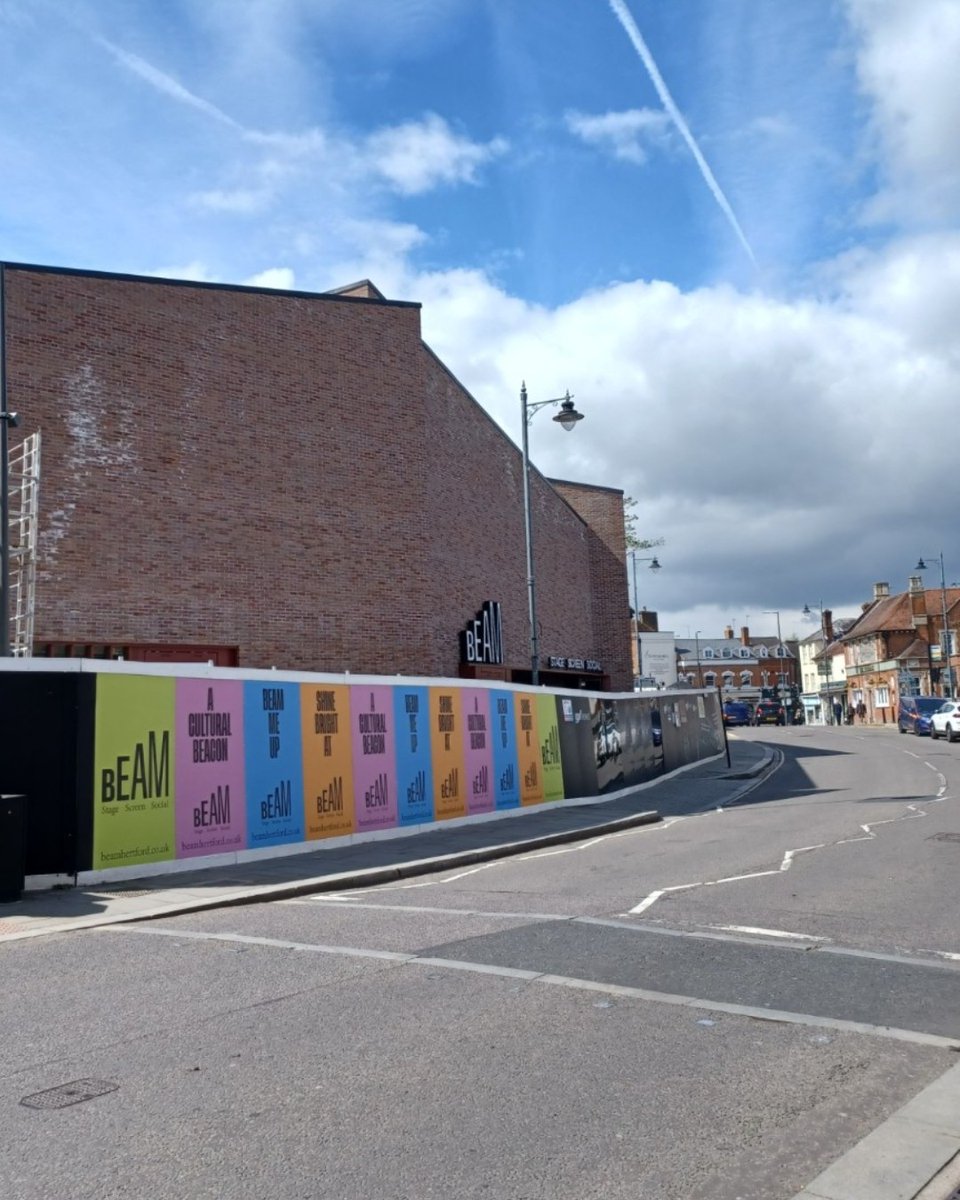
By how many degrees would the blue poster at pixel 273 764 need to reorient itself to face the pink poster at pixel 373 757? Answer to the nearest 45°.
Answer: approximately 90° to its left

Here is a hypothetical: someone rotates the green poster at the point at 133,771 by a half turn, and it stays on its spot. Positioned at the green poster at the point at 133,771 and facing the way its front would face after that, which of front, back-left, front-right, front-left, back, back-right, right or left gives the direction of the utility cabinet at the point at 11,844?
left

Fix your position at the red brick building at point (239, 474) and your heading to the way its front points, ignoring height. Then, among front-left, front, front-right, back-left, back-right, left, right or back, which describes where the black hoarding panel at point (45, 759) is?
front-right

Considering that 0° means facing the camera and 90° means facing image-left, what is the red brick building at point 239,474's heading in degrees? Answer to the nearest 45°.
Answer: approximately 315°

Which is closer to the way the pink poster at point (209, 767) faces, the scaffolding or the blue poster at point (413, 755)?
the blue poster

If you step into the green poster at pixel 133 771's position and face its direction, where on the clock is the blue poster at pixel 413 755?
The blue poster is roughly at 9 o'clock from the green poster.

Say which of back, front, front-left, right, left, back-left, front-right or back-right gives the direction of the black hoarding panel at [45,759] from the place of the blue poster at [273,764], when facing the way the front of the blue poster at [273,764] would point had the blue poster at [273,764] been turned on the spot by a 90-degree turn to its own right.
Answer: front

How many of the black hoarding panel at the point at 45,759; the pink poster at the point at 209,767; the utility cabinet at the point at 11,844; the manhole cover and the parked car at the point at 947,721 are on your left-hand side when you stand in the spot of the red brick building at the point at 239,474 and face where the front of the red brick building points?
1

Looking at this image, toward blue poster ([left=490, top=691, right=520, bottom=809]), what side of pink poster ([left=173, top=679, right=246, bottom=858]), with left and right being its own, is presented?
left

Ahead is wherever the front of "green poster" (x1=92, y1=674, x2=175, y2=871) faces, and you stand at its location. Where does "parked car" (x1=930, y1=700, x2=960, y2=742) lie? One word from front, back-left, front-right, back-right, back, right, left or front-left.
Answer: left

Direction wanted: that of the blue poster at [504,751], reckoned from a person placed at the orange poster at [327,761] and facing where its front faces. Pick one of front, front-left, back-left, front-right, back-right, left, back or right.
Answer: left

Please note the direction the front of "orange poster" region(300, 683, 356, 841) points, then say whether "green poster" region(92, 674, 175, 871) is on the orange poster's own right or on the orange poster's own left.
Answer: on the orange poster's own right

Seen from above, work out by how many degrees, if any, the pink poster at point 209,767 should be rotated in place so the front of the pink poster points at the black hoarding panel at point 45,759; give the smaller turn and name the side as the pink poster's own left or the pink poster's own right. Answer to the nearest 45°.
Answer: approximately 90° to the pink poster's own right

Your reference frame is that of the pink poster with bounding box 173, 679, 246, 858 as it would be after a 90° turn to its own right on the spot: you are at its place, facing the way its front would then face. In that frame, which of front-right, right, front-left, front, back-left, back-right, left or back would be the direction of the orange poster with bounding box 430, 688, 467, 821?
back

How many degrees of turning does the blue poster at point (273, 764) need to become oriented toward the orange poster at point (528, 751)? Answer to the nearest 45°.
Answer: approximately 90° to its left

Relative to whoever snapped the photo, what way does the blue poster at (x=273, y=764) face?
facing the viewer and to the right of the viewer

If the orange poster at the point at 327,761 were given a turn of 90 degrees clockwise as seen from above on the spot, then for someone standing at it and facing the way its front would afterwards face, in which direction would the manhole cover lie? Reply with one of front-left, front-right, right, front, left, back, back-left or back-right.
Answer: front-left
